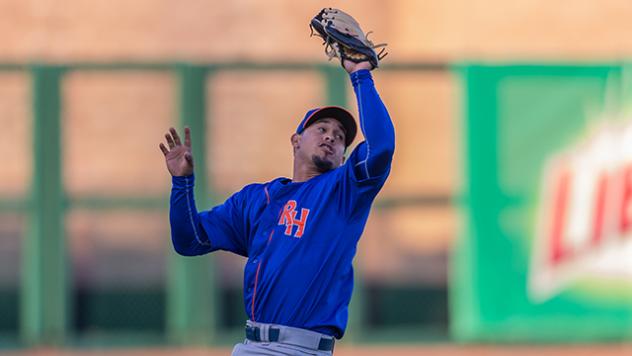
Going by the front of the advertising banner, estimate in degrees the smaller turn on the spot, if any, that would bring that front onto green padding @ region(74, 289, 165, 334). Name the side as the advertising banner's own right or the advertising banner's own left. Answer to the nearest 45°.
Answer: approximately 90° to the advertising banner's own right

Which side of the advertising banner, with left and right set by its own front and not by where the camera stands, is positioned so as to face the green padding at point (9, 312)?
right

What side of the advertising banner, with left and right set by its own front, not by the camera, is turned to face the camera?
front

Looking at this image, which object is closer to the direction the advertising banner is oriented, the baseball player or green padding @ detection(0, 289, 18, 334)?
the baseball player

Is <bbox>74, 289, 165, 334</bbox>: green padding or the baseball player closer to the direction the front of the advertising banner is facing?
the baseball player

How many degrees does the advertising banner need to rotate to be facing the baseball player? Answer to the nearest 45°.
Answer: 0° — it already faces them

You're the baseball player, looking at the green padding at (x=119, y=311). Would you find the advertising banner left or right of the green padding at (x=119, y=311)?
right

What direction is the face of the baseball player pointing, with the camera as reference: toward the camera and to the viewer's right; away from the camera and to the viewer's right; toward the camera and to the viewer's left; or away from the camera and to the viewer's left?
toward the camera and to the viewer's right
